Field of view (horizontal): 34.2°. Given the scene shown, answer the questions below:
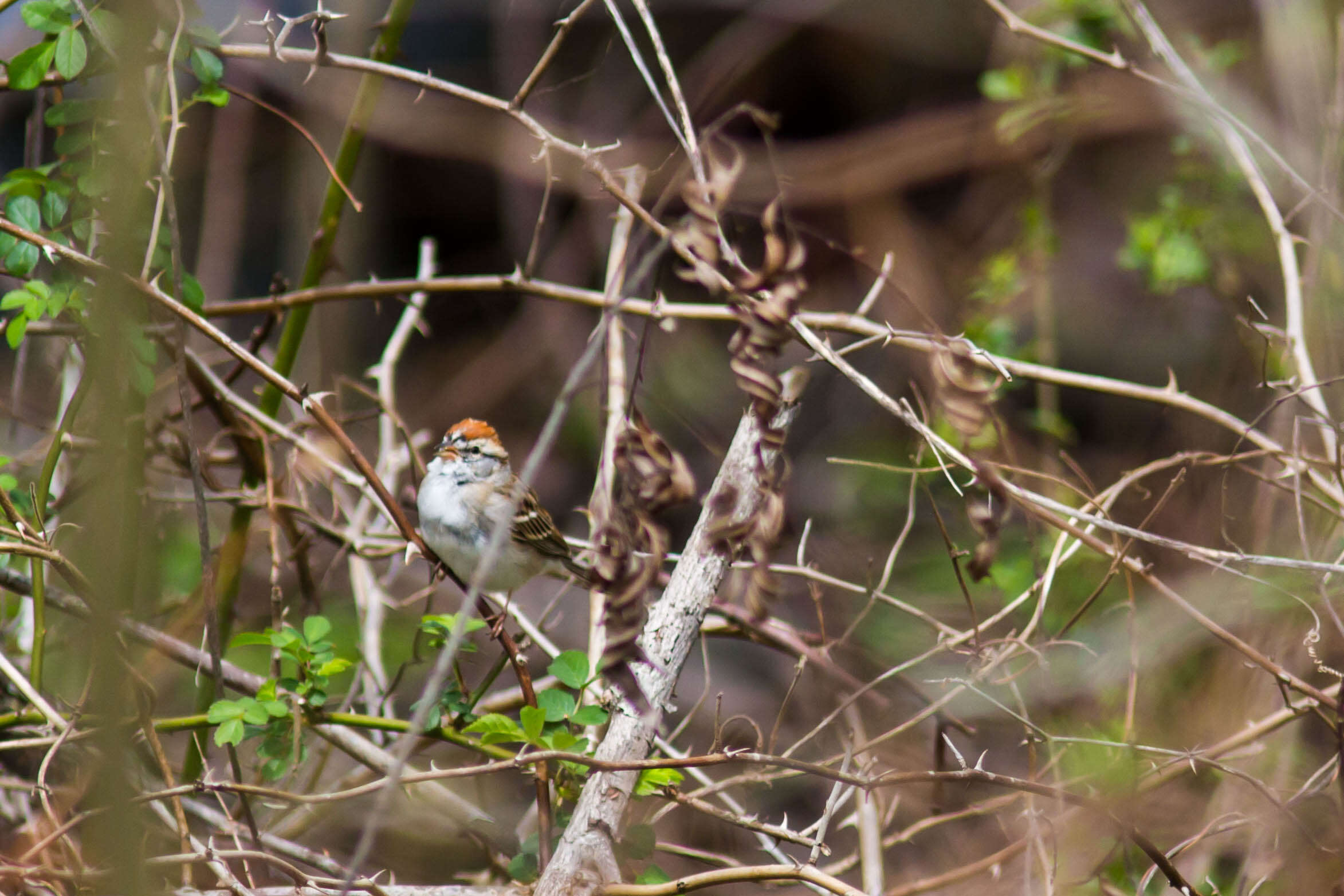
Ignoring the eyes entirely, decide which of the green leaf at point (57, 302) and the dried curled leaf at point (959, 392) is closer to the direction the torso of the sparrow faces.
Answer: the green leaf

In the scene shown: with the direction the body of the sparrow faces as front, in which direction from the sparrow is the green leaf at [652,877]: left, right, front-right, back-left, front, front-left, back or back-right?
front-left

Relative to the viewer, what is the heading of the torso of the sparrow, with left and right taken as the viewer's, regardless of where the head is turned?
facing the viewer and to the left of the viewer

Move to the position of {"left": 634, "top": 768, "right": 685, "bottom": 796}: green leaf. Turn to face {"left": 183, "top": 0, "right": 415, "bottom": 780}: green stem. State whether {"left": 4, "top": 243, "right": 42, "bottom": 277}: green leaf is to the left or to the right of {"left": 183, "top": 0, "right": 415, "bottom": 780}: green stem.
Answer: left

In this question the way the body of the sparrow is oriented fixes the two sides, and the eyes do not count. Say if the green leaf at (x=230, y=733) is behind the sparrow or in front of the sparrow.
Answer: in front

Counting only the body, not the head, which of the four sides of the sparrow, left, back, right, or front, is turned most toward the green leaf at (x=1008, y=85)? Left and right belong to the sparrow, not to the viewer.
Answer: back

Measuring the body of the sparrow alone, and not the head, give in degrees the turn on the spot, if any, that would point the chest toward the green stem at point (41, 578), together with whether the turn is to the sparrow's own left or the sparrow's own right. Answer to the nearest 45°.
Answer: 0° — it already faces it

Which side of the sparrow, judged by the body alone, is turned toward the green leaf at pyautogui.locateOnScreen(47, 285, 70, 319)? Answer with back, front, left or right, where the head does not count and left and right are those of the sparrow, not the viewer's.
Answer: front

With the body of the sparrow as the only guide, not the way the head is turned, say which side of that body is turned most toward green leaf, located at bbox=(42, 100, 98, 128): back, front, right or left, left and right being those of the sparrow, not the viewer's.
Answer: front

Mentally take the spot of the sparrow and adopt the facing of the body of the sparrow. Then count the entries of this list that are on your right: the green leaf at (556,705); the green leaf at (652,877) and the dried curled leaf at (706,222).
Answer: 0

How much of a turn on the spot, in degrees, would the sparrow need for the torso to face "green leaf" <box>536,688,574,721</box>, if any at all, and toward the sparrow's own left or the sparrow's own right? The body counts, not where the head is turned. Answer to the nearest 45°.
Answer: approximately 45° to the sparrow's own left

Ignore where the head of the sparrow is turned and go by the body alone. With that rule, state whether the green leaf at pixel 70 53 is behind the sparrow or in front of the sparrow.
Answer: in front
